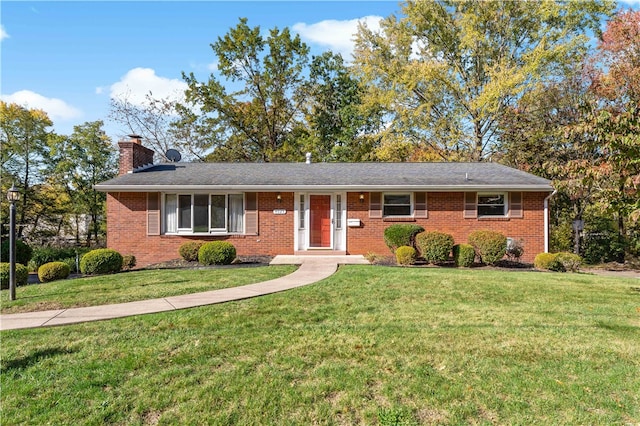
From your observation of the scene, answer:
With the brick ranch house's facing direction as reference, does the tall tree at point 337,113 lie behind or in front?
behind

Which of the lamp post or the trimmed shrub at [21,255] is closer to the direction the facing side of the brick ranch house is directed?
the lamp post

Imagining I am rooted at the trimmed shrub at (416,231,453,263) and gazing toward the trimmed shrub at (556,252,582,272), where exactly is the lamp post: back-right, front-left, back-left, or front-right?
back-right

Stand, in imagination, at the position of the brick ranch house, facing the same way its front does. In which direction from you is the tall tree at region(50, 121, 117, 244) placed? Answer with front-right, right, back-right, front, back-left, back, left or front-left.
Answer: back-right

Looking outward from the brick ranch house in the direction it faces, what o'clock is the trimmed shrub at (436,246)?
The trimmed shrub is roughly at 10 o'clock from the brick ranch house.

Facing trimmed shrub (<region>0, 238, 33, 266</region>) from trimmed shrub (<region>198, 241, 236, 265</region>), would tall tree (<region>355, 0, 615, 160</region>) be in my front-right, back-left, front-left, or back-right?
back-right

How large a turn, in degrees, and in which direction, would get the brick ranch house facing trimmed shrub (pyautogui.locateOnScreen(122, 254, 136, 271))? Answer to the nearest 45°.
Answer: approximately 90° to its right

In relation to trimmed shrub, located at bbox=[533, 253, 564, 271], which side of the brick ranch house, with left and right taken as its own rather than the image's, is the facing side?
left

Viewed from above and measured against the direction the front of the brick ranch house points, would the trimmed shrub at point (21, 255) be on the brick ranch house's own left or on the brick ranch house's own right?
on the brick ranch house's own right

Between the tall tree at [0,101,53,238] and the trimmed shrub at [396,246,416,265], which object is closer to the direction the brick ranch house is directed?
the trimmed shrub

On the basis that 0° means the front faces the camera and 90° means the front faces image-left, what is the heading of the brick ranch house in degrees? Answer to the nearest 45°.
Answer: approximately 0°

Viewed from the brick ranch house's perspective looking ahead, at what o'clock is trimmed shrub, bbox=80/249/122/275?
The trimmed shrub is roughly at 2 o'clock from the brick ranch house.
